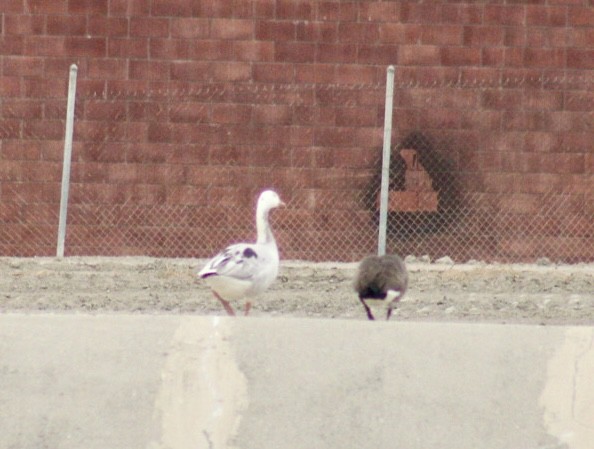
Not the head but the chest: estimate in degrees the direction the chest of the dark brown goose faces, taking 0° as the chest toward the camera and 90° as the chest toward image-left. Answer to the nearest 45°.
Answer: approximately 180°

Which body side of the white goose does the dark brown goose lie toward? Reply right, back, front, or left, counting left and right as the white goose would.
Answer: front

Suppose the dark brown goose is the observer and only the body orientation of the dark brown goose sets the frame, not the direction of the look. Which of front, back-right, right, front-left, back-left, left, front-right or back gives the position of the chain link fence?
front

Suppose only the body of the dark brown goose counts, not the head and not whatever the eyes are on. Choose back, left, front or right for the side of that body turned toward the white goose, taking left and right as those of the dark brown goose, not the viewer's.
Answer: left

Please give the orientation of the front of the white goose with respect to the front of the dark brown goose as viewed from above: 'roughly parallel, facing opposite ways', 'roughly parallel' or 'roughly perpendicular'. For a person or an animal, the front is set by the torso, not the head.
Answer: roughly perpendicular

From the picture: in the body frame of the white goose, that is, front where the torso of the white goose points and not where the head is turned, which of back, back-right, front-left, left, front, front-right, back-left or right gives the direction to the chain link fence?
left

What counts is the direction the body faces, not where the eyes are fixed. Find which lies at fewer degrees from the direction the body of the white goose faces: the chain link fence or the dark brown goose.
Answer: the dark brown goose

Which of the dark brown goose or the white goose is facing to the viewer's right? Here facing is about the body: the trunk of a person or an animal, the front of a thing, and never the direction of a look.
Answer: the white goose

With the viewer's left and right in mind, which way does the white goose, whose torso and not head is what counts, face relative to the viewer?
facing to the right of the viewer

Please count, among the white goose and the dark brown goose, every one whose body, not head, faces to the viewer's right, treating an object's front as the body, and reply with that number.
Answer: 1

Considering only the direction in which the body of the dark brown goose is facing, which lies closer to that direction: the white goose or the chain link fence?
the chain link fence
